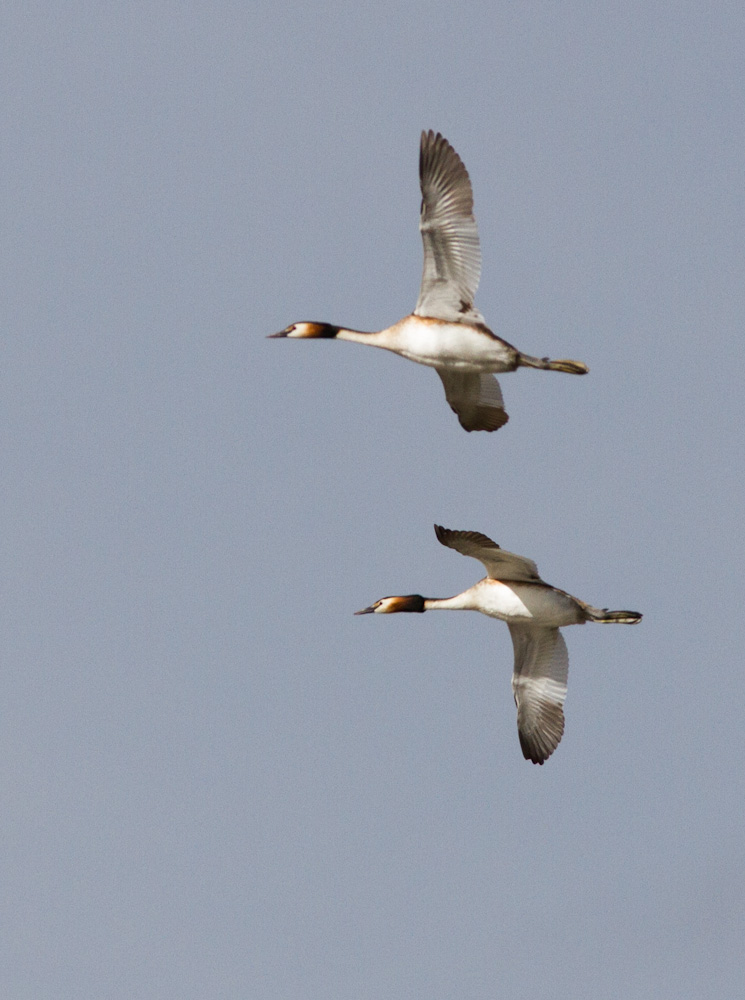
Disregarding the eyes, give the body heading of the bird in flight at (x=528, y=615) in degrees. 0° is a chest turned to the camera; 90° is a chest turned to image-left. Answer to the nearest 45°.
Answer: approximately 90°
